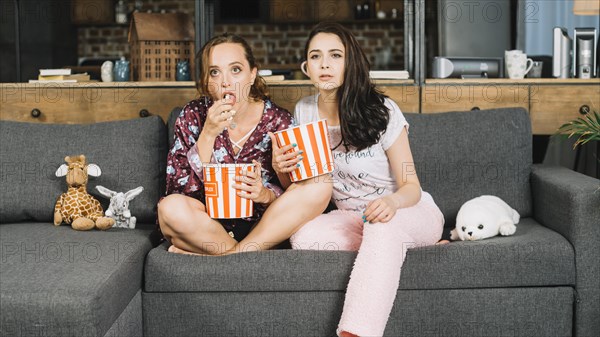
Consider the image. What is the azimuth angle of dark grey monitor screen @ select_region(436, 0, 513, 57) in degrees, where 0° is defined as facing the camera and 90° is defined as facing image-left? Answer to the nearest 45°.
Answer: approximately 0°

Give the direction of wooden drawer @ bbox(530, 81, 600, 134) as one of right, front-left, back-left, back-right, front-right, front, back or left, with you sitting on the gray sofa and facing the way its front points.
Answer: back-left
